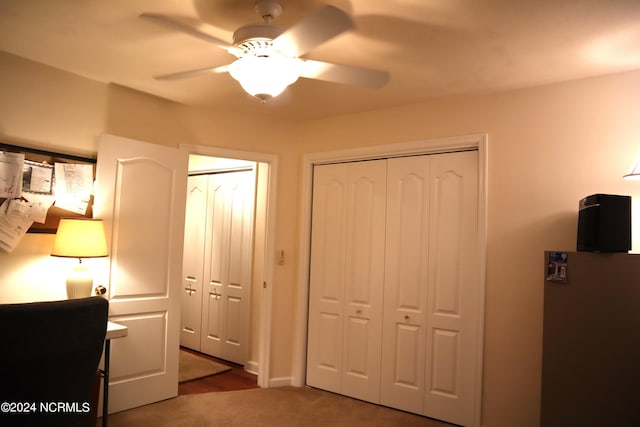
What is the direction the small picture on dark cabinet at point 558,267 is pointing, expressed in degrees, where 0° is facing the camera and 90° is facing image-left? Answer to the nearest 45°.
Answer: approximately 0°

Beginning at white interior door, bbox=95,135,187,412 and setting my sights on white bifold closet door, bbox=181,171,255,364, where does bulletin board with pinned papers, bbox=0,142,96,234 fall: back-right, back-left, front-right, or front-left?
back-left

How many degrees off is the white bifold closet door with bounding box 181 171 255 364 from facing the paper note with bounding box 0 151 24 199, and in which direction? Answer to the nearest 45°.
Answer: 0° — it already faces it

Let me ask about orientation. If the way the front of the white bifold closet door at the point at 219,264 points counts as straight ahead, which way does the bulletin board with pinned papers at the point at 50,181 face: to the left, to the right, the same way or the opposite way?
to the left

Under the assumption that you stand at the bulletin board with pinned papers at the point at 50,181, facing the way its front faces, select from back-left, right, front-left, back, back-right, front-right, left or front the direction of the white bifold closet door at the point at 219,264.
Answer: left

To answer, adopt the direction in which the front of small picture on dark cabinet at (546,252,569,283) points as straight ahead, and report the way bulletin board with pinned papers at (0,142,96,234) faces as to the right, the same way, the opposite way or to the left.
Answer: to the left

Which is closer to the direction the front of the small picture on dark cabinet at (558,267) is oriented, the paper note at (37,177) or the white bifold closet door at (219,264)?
the paper note

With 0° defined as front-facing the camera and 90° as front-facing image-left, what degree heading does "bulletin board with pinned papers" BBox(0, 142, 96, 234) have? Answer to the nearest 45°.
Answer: approximately 315°

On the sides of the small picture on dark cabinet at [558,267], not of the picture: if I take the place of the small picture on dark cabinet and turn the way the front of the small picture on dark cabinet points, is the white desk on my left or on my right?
on my right

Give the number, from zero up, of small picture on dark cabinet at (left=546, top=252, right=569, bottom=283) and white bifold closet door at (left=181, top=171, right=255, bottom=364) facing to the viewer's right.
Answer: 0
